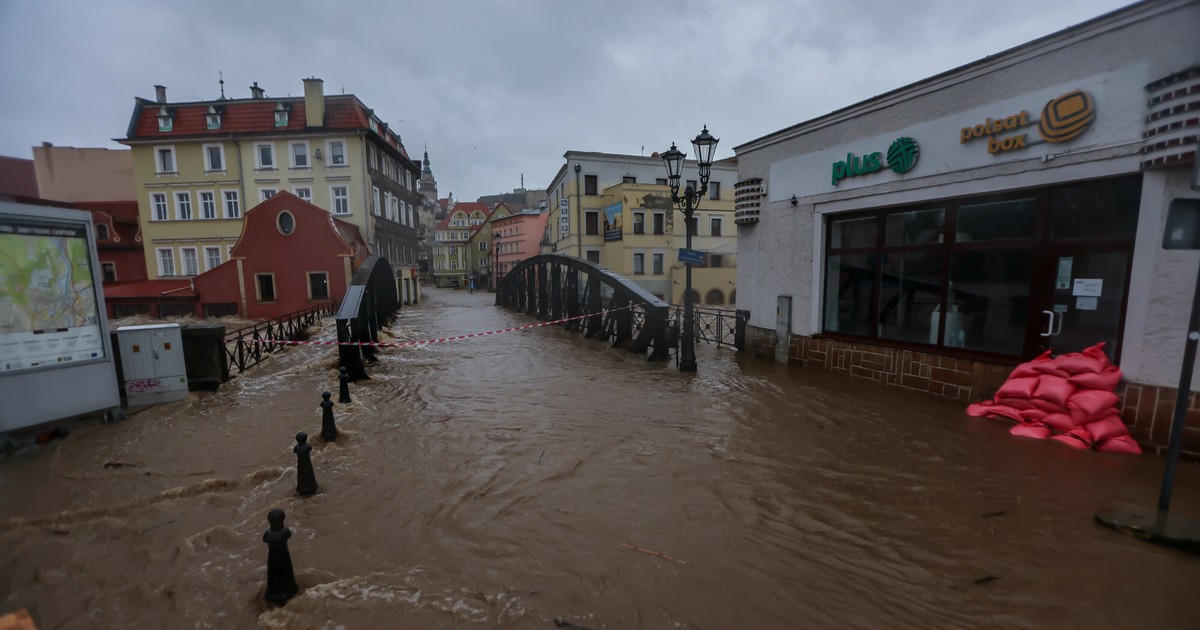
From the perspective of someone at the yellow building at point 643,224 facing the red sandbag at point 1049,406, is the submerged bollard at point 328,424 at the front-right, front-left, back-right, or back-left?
front-right

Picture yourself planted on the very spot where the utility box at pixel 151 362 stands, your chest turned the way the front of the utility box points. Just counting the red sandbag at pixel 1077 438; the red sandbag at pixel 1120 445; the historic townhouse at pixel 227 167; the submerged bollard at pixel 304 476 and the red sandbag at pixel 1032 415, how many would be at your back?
1

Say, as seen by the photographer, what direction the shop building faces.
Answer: facing the viewer and to the left of the viewer

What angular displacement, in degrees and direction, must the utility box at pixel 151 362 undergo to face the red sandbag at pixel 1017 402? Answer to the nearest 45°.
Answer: approximately 45° to its left

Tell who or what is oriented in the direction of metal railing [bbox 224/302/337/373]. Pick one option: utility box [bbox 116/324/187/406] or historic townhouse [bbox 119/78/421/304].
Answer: the historic townhouse

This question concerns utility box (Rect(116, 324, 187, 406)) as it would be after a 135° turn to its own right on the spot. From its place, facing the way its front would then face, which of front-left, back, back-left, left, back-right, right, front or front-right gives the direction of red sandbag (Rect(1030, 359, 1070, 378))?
back

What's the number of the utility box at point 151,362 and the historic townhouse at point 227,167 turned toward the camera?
2

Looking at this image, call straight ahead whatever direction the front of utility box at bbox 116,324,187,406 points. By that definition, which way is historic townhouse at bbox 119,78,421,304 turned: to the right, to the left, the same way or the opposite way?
the same way

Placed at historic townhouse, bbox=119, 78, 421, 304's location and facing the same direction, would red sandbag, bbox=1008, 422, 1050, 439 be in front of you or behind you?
in front

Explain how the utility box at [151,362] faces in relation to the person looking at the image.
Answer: facing the viewer

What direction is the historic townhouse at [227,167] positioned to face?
toward the camera

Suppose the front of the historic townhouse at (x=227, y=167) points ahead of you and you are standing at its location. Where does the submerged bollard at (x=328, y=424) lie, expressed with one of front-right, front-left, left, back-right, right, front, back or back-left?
front

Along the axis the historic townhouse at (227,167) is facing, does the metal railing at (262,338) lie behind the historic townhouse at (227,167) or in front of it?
in front
